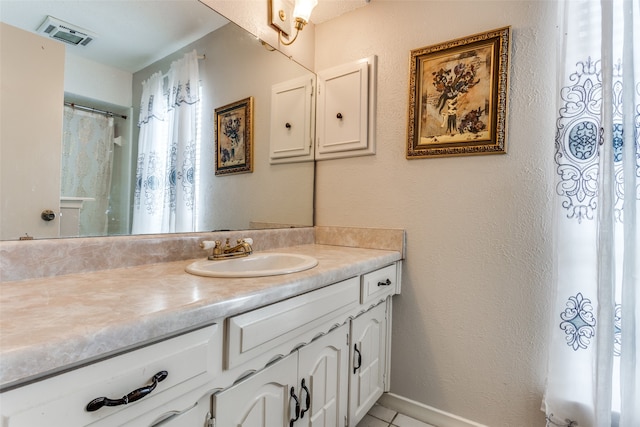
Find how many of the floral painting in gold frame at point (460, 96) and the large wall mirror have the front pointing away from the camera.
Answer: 0

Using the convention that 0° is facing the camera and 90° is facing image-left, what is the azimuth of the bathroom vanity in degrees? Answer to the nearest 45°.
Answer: approximately 315°

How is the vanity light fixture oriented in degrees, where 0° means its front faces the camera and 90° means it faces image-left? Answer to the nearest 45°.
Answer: approximately 315°

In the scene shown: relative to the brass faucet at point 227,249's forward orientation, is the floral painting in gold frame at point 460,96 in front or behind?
in front
